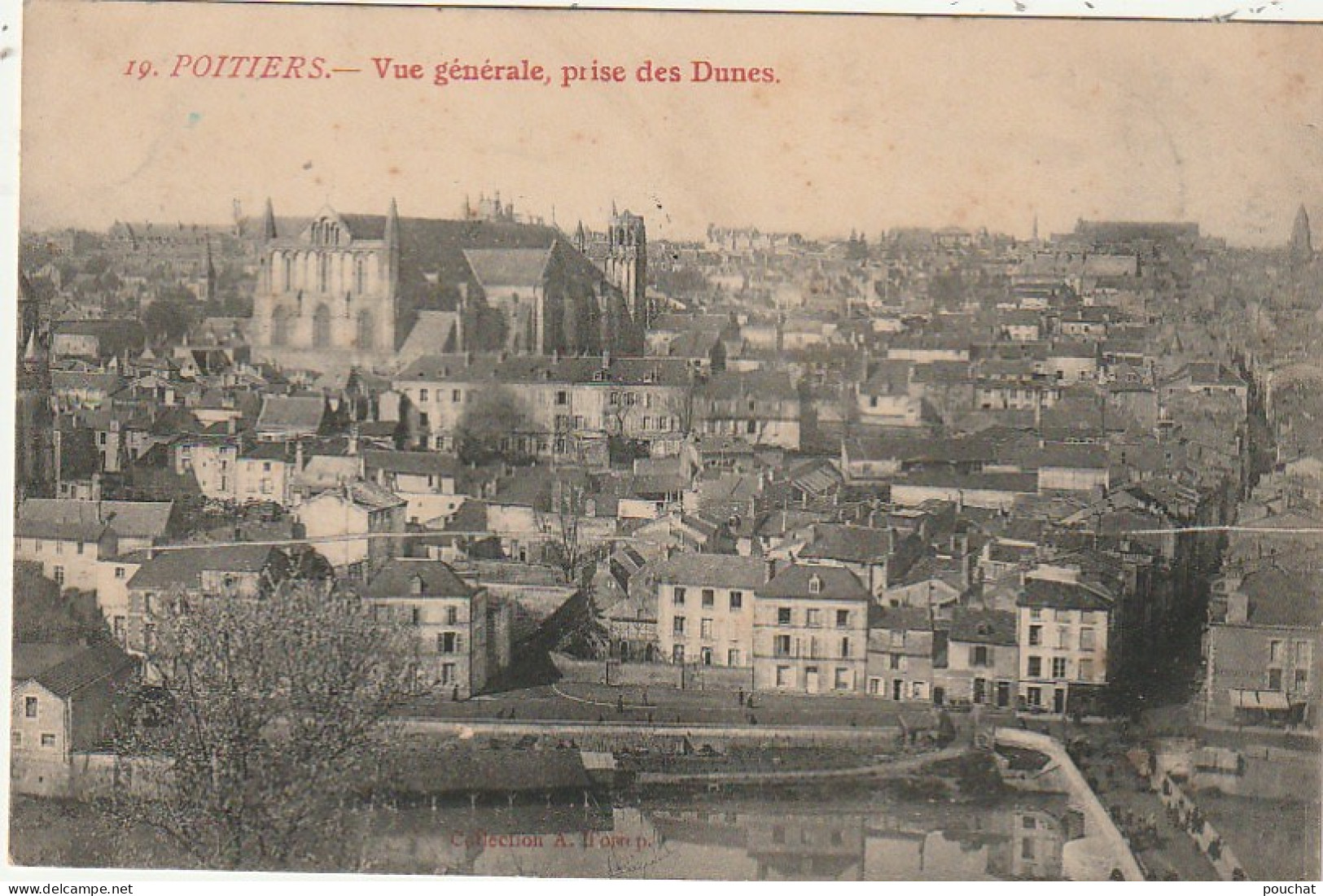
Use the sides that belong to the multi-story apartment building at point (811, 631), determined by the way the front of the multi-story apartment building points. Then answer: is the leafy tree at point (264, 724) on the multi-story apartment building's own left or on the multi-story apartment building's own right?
on the multi-story apartment building's own right

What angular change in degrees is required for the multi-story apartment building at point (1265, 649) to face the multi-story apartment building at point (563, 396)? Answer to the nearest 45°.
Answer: approximately 90° to its right

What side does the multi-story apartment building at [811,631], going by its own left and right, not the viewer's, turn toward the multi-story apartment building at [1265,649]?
left

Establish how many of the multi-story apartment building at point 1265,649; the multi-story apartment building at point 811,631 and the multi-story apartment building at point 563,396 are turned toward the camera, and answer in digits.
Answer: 3
